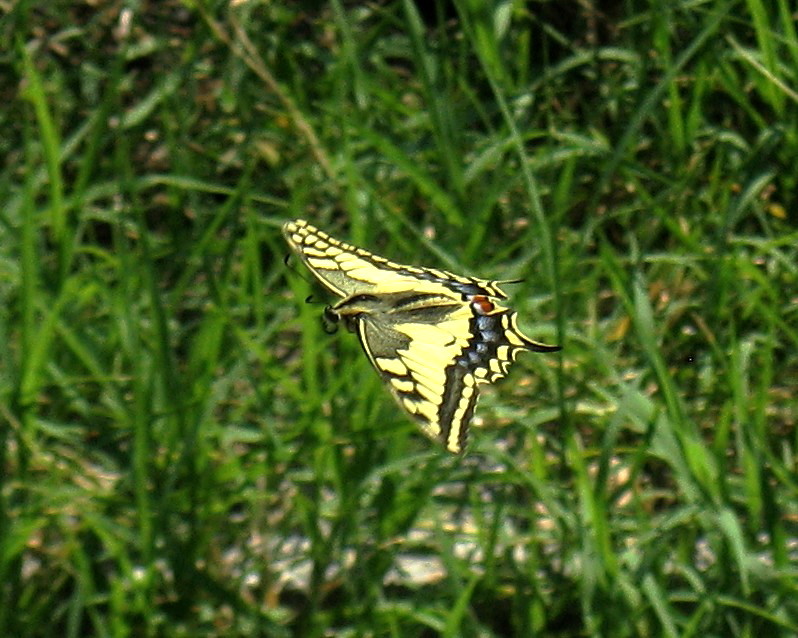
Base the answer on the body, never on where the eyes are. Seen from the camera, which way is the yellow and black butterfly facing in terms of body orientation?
to the viewer's left
